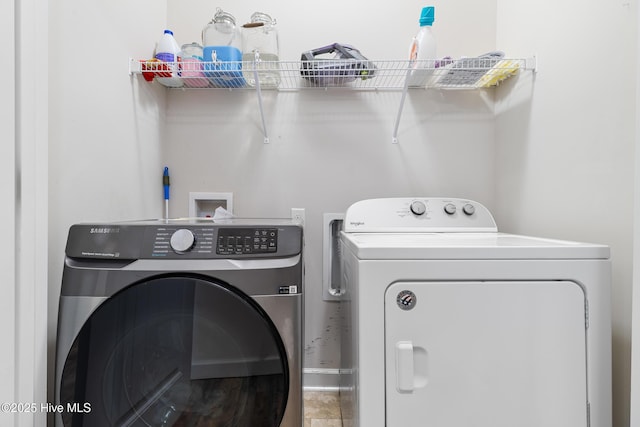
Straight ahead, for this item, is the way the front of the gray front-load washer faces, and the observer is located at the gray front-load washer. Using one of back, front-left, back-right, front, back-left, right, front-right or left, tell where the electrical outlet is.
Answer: back-left

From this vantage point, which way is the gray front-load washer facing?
toward the camera

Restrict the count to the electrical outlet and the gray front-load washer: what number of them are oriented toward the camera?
2

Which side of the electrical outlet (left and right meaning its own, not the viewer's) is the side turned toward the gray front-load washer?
front

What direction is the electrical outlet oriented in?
toward the camera

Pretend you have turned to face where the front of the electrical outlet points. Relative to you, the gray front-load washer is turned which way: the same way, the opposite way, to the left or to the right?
the same way
